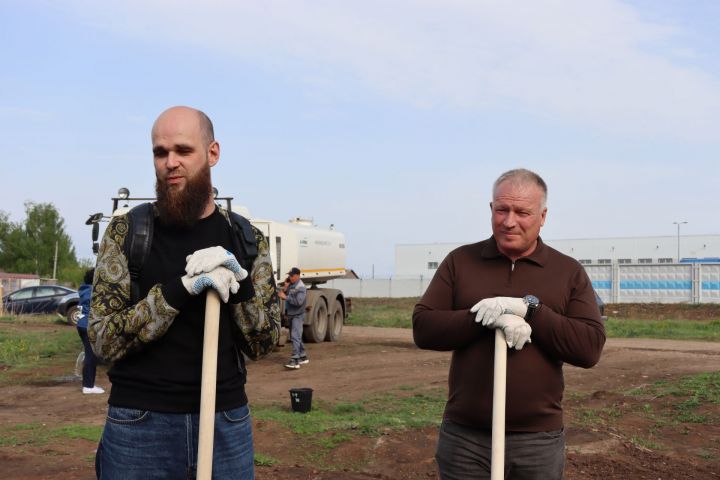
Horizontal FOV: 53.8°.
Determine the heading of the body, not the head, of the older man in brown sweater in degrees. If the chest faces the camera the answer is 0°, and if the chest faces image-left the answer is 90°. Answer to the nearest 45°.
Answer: approximately 0°

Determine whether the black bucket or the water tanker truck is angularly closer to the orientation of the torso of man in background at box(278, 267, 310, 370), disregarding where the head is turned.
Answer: the black bucket

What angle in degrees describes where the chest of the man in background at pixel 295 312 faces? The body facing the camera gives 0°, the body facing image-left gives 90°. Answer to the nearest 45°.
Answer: approximately 45°

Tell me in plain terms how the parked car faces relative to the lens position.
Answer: facing away from the viewer and to the left of the viewer

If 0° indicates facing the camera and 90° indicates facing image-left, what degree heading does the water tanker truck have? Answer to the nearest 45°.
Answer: approximately 45°

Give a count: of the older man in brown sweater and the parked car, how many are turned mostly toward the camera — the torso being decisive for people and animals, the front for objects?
1

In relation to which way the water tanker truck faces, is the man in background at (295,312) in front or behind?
in front

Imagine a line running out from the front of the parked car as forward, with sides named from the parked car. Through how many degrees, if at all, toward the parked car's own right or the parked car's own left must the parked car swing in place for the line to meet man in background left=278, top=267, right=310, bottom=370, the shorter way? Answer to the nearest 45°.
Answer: approximately 135° to the parked car's own left

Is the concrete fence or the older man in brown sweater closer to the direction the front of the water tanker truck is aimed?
the older man in brown sweater

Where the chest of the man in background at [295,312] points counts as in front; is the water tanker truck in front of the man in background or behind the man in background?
behind

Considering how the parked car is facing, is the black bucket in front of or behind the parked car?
behind
